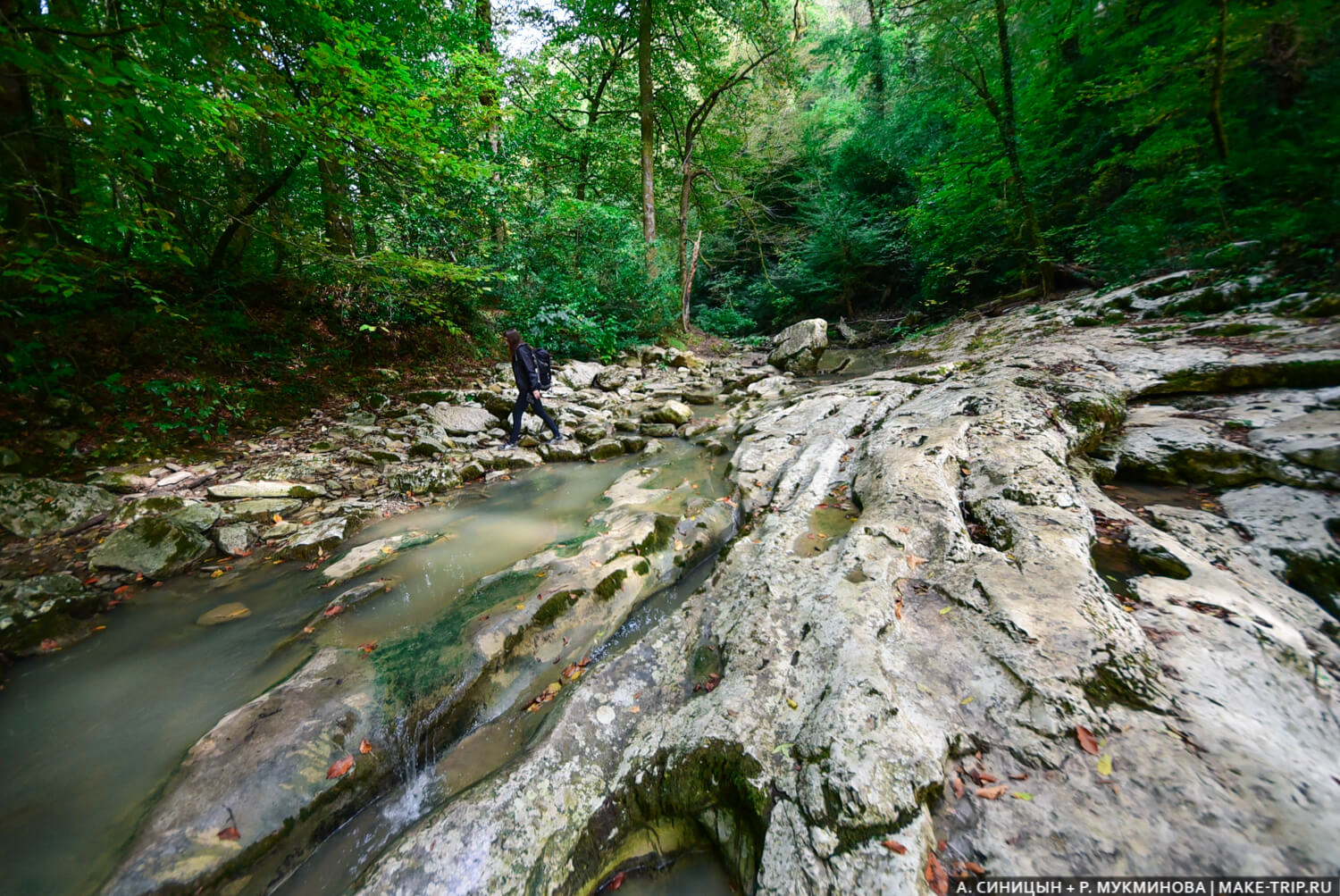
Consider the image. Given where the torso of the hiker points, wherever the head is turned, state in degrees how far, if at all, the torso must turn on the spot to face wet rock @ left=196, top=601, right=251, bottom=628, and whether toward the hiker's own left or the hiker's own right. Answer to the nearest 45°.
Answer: approximately 45° to the hiker's own left

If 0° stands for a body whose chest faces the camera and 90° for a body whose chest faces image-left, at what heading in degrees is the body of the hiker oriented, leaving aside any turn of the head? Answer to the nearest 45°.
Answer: approximately 90°

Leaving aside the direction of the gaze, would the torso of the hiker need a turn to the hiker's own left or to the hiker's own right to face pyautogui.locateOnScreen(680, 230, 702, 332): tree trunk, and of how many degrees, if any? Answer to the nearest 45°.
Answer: approximately 135° to the hiker's own right

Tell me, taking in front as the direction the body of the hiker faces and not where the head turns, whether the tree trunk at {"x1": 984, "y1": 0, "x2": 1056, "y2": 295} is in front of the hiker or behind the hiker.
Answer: behind

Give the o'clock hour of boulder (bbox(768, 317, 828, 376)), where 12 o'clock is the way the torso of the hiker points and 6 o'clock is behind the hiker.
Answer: The boulder is roughly at 5 o'clock from the hiker.

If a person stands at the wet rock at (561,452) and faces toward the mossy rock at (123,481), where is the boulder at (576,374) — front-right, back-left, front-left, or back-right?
back-right

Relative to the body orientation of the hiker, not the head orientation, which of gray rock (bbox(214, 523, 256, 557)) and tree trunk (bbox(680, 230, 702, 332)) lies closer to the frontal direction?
the gray rock

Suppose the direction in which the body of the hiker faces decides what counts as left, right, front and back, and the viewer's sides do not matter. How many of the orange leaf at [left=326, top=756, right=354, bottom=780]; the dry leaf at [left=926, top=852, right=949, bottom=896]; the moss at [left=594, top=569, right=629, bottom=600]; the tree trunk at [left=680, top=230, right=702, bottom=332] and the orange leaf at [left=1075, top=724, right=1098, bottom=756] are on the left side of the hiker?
4

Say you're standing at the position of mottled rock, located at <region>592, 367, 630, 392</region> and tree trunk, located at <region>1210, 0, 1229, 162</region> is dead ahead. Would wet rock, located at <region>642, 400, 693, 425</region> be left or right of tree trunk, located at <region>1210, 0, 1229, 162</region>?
right
